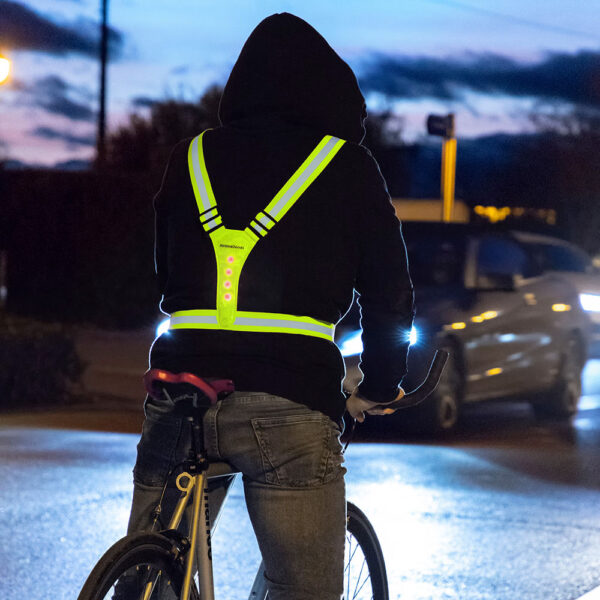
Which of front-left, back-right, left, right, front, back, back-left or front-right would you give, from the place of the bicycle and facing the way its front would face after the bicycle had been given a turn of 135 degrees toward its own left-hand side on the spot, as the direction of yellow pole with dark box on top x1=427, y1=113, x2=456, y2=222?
right

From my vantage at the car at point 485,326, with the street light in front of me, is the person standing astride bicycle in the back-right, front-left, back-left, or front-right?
back-left

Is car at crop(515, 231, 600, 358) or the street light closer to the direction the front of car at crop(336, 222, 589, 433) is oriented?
the street light

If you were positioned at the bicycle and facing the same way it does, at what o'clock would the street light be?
The street light is roughly at 10 o'clock from the bicycle.

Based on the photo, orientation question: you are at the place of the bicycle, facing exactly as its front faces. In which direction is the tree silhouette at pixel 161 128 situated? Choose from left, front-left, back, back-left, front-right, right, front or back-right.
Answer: front-left

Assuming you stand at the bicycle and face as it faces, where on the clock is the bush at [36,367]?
The bush is roughly at 10 o'clock from the bicycle.

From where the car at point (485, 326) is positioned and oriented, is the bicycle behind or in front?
in front

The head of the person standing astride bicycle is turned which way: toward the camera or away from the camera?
away from the camera

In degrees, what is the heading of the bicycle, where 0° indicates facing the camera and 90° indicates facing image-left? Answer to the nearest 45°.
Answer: approximately 225°

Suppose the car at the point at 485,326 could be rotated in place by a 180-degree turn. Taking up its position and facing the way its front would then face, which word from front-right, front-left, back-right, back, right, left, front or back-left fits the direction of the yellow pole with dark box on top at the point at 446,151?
front-left

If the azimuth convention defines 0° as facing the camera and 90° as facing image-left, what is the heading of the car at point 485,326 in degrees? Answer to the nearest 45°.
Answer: approximately 45°
